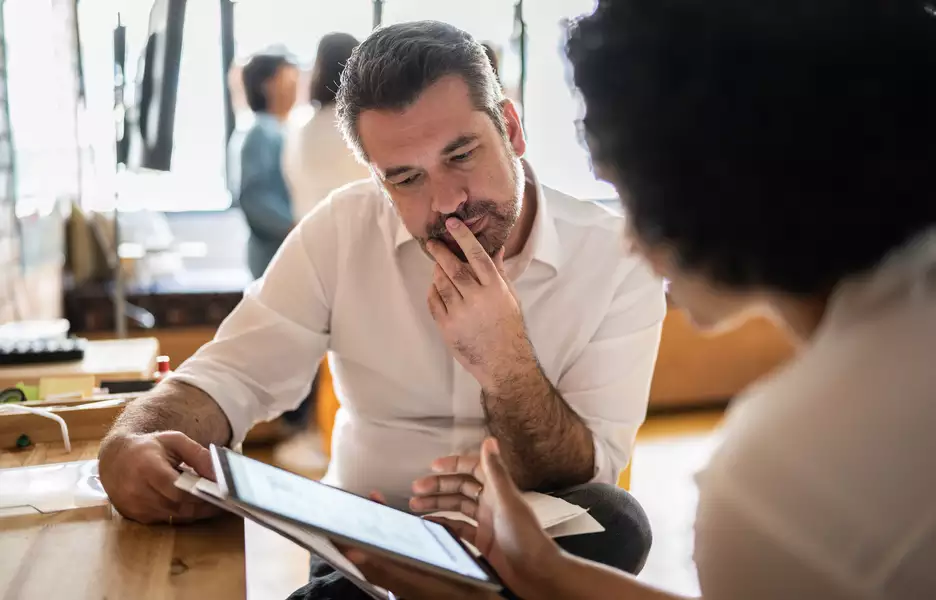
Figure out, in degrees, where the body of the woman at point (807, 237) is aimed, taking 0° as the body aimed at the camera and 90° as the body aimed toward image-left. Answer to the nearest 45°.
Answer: approximately 135°

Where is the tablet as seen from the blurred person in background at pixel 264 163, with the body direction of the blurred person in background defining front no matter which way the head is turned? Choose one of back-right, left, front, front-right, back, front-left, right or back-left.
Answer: right

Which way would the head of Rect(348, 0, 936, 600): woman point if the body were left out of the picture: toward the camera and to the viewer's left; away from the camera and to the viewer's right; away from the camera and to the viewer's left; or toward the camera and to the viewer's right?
away from the camera and to the viewer's left

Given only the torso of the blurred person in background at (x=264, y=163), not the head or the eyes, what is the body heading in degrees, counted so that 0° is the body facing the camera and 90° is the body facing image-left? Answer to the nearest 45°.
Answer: approximately 270°

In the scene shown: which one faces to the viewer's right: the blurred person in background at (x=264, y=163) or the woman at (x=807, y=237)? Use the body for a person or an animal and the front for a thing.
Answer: the blurred person in background

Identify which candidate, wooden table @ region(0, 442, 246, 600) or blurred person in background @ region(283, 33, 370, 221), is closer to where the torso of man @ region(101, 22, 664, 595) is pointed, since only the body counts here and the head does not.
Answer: the wooden table

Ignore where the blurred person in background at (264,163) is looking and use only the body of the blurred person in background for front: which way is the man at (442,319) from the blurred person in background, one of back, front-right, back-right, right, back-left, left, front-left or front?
right

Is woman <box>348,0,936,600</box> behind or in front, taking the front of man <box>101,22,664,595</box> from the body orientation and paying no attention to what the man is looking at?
in front

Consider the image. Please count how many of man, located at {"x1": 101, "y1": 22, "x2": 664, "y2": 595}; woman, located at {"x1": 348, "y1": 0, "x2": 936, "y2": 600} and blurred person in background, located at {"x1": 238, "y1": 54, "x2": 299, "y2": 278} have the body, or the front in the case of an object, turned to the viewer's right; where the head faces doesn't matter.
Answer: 1

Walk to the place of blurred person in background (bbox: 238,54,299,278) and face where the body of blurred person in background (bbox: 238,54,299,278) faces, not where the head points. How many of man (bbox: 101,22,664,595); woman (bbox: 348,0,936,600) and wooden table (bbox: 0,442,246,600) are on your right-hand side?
3

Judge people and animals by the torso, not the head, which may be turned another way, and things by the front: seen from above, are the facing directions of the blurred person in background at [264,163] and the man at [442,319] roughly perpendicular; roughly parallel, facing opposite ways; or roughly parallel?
roughly perpendicular

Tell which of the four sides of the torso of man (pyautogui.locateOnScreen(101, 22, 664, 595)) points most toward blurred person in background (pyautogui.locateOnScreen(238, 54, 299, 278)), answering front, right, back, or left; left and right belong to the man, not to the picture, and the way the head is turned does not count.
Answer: back

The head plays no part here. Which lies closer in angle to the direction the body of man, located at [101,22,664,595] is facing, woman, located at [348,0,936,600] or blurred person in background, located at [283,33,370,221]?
the woman
